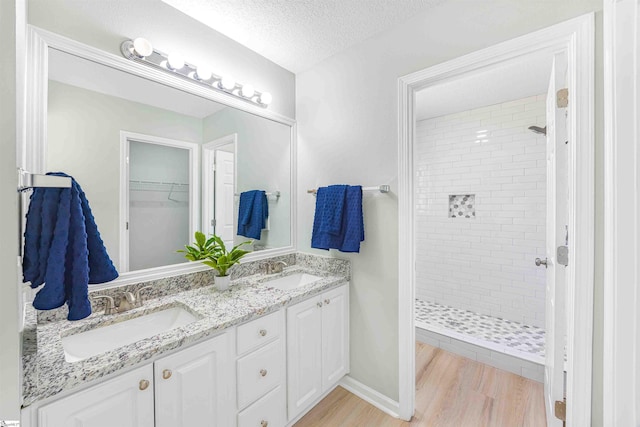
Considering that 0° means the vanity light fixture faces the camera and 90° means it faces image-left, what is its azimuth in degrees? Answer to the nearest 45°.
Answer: approximately 315°

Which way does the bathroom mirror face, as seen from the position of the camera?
facing the viewer and to the right of the viewer

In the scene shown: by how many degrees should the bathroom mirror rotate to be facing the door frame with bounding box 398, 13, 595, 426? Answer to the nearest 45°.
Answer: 0° — it already faces it

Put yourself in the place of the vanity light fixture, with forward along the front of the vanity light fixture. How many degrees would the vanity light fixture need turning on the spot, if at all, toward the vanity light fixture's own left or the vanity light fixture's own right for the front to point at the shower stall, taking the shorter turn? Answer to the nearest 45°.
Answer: approximately 45° to the vanity light fixture's own left

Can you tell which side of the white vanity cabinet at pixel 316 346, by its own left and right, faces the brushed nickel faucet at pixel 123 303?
right

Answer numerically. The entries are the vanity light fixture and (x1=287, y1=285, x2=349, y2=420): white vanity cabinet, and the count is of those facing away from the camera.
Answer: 0
